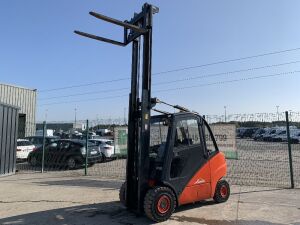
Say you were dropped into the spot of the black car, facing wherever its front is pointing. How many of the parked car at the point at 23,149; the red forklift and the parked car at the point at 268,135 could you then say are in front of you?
1

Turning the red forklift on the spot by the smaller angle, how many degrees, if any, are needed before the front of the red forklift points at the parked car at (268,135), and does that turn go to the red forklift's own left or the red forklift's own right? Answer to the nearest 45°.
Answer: approximately 180°

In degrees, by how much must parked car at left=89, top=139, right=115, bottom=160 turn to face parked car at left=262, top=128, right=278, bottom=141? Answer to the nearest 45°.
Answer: approximately 135° to its right

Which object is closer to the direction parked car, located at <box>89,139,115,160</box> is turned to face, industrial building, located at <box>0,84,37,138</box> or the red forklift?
the industrial building

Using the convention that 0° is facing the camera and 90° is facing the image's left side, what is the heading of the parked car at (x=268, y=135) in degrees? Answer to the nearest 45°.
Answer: approximately 45°

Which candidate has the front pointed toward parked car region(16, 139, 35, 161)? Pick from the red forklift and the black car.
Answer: the black car

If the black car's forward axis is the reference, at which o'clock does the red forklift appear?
The red forklift is roughly at 7 o'clock from the black car.

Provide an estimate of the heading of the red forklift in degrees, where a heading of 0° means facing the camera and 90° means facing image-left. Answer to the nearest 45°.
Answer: approximately 45°

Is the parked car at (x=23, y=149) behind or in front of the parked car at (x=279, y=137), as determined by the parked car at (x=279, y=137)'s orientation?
in front
